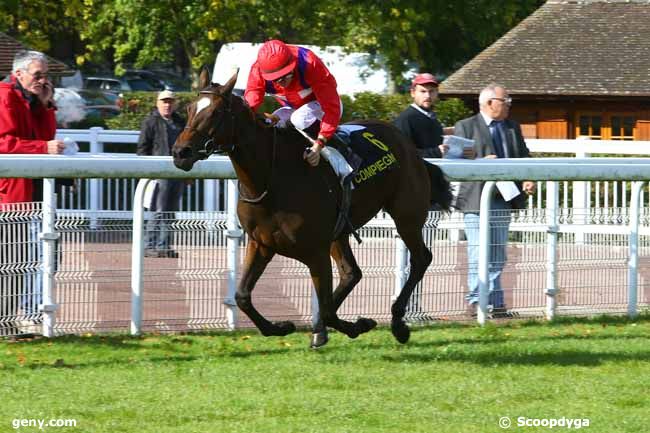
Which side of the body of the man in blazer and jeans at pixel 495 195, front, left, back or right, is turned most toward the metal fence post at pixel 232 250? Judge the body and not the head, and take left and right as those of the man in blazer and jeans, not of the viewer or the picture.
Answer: right

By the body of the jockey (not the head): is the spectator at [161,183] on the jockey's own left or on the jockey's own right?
on the jockey's own right

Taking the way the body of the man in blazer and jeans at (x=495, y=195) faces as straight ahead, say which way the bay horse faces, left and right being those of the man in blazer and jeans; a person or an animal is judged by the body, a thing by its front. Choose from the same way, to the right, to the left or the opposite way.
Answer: to the right

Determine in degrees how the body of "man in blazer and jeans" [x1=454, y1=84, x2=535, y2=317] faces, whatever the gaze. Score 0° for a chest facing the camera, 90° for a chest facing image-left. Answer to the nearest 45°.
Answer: approximately 315°

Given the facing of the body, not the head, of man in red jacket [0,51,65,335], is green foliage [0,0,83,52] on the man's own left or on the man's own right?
on the man's own left

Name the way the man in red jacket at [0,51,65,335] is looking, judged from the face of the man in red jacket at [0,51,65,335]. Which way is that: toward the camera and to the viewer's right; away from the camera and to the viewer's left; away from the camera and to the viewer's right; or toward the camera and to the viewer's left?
toward the camera and to the viewer's right

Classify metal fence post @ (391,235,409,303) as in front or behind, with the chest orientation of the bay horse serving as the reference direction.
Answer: behind

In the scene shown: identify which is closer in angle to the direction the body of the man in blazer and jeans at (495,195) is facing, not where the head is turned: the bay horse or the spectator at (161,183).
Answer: the bay horse

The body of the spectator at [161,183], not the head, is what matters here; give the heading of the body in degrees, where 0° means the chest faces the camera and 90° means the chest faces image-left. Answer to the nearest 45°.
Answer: approximately 315°
